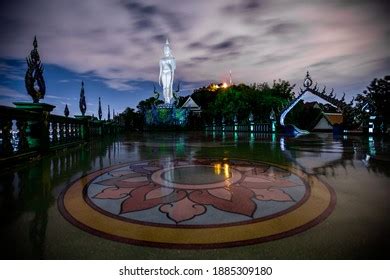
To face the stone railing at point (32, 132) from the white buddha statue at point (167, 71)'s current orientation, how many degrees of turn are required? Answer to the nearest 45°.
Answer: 0° — it already faces it

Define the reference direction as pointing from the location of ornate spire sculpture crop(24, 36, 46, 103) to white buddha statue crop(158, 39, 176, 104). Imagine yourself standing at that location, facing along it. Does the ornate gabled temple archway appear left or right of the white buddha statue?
right

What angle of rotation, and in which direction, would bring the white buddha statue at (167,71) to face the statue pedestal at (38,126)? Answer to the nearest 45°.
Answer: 0° — it already faces it

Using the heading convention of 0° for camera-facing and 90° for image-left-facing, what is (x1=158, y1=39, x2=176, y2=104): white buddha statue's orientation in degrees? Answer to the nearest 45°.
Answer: approximately 0°

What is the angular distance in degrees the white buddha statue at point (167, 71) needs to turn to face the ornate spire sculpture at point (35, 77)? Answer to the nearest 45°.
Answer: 0° — it already faces it
